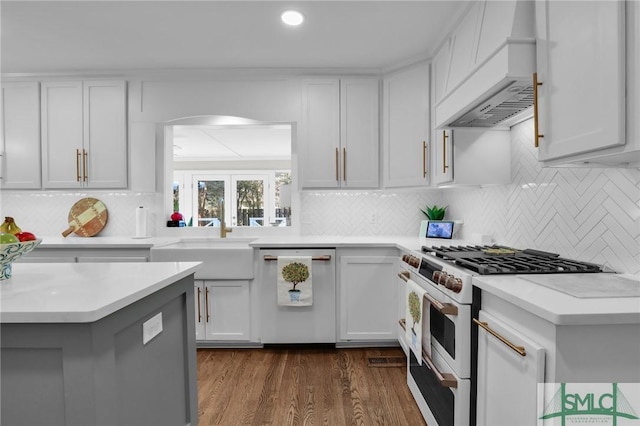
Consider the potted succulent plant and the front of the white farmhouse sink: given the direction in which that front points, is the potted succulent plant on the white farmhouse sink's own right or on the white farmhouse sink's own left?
on the white farmhouse sink's own left

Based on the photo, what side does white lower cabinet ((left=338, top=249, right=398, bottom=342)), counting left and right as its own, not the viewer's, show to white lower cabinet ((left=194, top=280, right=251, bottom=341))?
right

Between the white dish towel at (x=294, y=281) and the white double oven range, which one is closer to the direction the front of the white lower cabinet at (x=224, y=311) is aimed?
the white double oven range

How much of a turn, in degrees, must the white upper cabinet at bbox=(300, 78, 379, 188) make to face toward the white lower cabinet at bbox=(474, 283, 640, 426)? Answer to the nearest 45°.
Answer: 0° — it already faces it
